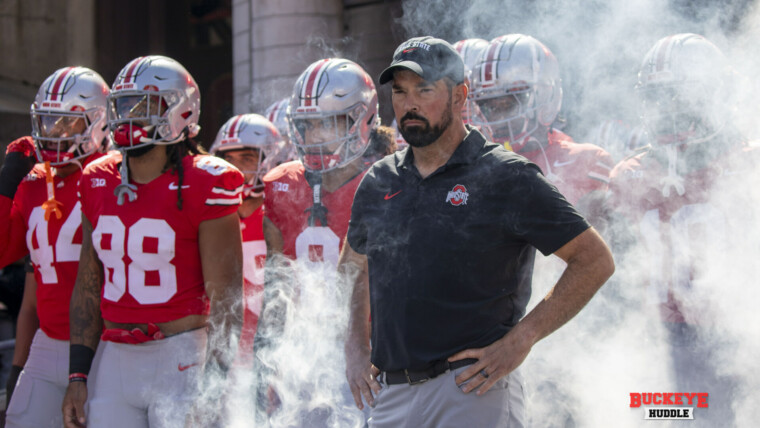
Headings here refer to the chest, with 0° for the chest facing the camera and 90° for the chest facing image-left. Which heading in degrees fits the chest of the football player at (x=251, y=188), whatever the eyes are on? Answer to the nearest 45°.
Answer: approximately 45°

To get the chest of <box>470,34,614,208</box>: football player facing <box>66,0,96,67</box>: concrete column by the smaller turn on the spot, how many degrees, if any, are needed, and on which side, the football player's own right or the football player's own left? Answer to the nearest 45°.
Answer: approximately 90° to the football player's own right

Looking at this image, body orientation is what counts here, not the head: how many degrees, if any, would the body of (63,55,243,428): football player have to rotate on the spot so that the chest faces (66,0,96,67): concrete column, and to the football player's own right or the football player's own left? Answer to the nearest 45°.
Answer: approximately 135° to the football player's own right

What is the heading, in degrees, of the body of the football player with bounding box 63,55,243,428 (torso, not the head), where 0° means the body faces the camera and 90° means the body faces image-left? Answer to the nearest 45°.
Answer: approximately 45°

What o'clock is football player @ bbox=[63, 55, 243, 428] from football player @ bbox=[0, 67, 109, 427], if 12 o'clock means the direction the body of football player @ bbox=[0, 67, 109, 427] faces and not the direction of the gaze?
football player @ bbox=[63, 55, 243, 428] is roughly at 10 o'clock from football player @ bbox=[0, 67, 109, 427].

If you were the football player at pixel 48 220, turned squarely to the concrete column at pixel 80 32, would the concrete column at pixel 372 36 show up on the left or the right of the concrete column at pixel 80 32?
right
